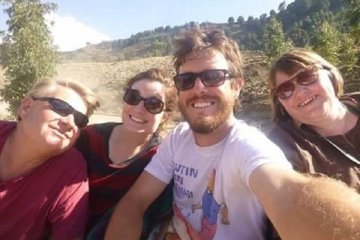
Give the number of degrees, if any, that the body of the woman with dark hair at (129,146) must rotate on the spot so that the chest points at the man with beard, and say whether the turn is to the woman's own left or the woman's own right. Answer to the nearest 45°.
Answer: approximately 45° to the woman's own left

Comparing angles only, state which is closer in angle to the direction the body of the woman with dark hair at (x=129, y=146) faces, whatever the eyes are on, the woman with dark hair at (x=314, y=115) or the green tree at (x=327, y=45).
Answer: the woman with dark hair

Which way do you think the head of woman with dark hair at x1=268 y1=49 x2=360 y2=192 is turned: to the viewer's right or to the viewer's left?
to the viewer's left

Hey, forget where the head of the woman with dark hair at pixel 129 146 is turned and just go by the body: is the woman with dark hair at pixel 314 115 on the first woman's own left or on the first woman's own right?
on the first woman's own left

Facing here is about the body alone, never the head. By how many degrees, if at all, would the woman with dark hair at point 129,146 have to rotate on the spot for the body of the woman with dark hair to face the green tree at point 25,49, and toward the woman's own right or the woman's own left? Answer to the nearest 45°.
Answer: approximately 180°

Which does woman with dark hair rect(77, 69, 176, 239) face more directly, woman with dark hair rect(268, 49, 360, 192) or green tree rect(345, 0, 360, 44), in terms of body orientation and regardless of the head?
the woman with dark hair

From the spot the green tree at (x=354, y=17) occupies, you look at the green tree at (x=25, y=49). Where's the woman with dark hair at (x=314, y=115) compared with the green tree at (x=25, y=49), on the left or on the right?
left

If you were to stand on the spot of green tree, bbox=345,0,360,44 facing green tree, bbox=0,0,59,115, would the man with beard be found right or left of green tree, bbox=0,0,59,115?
left

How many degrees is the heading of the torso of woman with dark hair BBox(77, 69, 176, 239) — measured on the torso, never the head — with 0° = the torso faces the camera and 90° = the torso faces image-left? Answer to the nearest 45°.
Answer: approximately 0°
